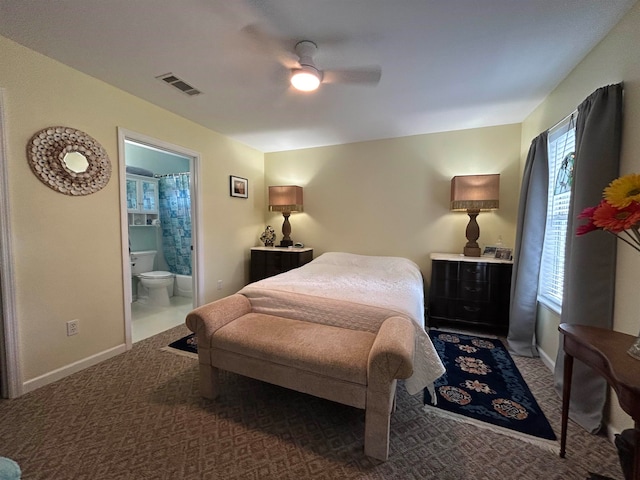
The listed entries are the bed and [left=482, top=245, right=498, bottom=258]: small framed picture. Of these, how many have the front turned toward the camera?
2

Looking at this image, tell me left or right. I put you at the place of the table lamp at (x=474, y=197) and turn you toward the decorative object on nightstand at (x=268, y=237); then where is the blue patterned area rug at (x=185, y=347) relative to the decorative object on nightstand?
left

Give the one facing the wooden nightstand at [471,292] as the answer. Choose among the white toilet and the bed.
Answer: the white toilet

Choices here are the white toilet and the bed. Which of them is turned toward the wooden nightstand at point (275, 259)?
the white toilet

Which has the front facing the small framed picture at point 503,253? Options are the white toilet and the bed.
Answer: the white toilet

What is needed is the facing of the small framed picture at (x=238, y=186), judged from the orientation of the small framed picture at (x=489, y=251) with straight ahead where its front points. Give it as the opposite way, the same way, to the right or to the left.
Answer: to the left

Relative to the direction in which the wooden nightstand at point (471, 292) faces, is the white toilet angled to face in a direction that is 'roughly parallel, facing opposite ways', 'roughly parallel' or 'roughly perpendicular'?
roughly perpendicular

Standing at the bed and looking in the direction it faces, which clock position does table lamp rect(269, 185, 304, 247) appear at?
The table lamp is roughly at 5 o'clock from the bed.

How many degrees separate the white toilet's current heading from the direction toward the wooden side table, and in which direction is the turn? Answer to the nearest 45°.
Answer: approximately 45° to its right

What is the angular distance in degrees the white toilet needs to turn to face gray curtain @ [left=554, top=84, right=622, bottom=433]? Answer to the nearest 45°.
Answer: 0° — it already faces it

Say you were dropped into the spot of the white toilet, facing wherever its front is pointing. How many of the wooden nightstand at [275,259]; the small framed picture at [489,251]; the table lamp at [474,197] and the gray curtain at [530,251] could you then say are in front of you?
4
